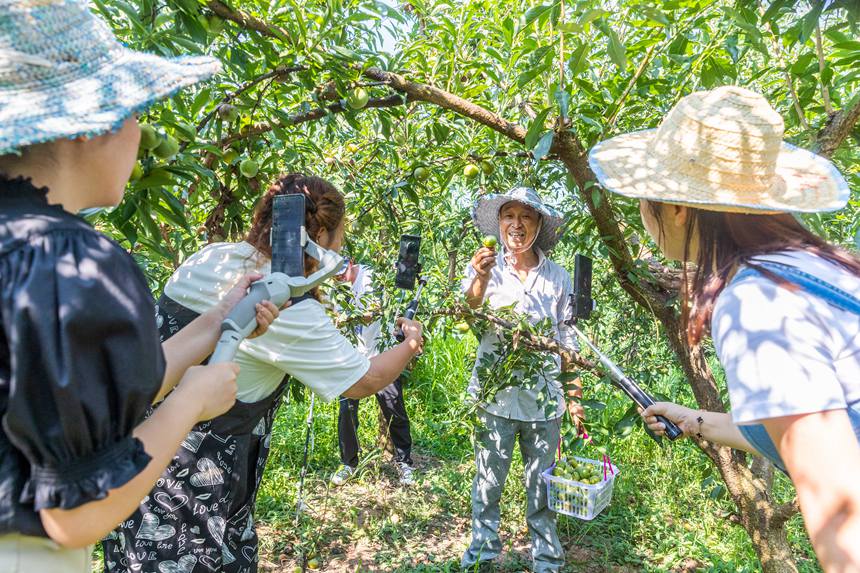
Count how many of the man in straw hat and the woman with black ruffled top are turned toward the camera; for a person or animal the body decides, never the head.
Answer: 1

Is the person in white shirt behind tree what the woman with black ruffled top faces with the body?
yes

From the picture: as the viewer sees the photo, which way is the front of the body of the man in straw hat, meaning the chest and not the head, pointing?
toward the camera

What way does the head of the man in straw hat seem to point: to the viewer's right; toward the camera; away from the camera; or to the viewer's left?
toward the camera

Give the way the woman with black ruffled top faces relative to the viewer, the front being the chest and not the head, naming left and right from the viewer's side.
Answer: facing away from the viewer and to the right of the viewer

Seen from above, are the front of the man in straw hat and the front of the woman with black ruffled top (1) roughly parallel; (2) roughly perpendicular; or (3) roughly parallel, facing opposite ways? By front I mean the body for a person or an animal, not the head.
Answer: roughly parallel, facing opposite ways

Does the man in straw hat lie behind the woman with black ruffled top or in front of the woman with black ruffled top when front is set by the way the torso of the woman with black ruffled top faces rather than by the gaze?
in front

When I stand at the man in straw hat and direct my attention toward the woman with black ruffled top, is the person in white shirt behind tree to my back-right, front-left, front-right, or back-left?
back-right

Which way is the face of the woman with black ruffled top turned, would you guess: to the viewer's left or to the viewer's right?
to the viewer's right

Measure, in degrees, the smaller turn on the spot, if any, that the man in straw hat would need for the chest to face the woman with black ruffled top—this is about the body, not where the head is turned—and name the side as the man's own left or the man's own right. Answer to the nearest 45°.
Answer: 0° — they already face them

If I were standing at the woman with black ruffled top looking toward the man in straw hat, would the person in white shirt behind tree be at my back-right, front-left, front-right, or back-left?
front-left
